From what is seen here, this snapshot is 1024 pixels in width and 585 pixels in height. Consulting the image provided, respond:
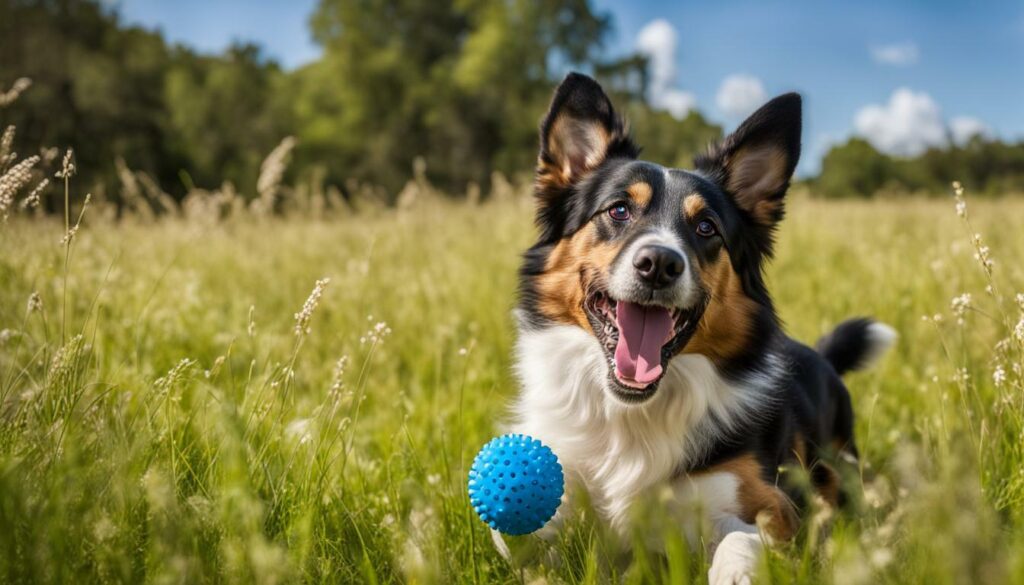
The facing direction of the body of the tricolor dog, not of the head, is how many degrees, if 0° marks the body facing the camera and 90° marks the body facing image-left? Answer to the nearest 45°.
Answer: approximately 45°

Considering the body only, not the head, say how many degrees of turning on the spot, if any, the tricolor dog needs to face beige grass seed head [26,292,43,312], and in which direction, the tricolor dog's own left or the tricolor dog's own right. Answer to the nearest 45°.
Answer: approximately 90° to the tricolor dog's own right

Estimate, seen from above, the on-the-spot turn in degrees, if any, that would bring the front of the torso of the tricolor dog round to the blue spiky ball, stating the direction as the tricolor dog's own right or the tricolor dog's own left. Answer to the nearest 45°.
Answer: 0° — it already faces it
